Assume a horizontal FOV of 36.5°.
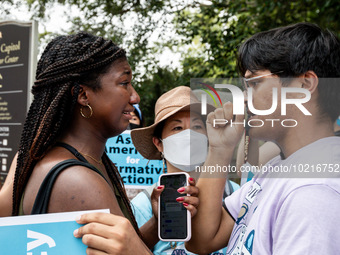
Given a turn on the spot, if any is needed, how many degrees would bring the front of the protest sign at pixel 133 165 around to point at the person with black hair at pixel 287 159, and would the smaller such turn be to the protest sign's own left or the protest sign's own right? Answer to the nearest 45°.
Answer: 0° — it already faces them

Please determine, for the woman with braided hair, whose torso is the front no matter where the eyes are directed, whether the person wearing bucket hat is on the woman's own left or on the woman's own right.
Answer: on the woman's own left

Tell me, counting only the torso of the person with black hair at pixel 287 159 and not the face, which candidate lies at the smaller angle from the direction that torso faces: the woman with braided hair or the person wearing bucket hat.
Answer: the woman with braided hair

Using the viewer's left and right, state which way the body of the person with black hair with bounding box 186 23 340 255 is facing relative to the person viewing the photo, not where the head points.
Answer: facing to the left of the viewer

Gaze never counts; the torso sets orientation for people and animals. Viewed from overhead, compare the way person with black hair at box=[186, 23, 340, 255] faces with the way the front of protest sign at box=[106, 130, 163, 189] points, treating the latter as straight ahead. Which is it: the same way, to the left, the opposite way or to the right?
to the right

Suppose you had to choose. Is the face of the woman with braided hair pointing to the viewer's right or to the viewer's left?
to the viewer's right
